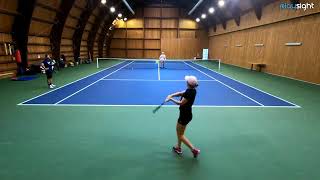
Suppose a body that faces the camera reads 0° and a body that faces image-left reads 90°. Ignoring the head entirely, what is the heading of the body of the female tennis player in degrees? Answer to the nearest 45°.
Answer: approximately 90°
